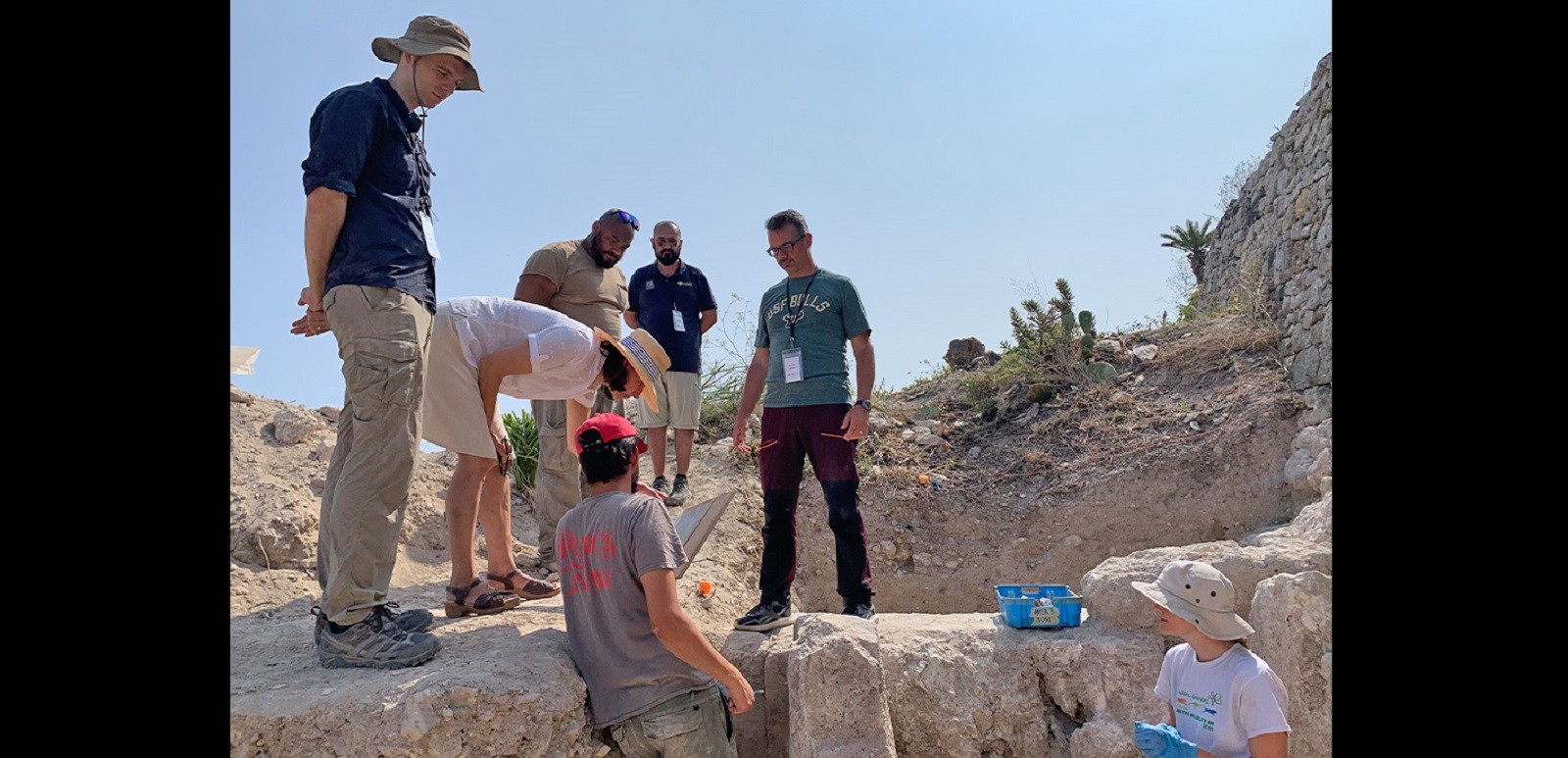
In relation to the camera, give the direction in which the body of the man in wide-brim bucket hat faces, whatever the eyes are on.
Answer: to the viewer's right

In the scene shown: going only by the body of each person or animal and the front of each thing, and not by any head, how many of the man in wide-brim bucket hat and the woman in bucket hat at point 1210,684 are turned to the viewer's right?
1

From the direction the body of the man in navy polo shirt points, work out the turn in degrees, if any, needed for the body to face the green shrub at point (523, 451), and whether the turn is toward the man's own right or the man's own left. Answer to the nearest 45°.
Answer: approximately 135° to the man's own right

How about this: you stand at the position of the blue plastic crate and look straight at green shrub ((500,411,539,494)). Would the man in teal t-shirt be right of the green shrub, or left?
left

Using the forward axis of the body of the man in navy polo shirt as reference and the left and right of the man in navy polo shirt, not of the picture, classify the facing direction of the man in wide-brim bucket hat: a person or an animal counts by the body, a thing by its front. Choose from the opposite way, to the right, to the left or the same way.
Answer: to the left

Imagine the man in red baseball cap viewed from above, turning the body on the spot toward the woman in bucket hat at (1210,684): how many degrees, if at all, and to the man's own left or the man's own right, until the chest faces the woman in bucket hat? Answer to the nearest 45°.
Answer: approximately 45° to the man's own right

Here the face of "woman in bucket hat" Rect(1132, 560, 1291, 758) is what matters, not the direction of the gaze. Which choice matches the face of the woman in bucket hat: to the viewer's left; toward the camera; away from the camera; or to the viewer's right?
to the viewer's left

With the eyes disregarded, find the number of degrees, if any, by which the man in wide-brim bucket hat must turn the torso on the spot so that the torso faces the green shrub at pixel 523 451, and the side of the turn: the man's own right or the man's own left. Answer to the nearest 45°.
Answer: approximately 90° to the man's own left

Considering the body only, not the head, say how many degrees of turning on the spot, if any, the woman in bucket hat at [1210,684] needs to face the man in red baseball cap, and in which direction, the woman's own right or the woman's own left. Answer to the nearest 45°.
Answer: approximately 45° to the woman's own right

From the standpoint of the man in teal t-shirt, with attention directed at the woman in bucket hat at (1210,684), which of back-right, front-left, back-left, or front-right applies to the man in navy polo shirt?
back-left
